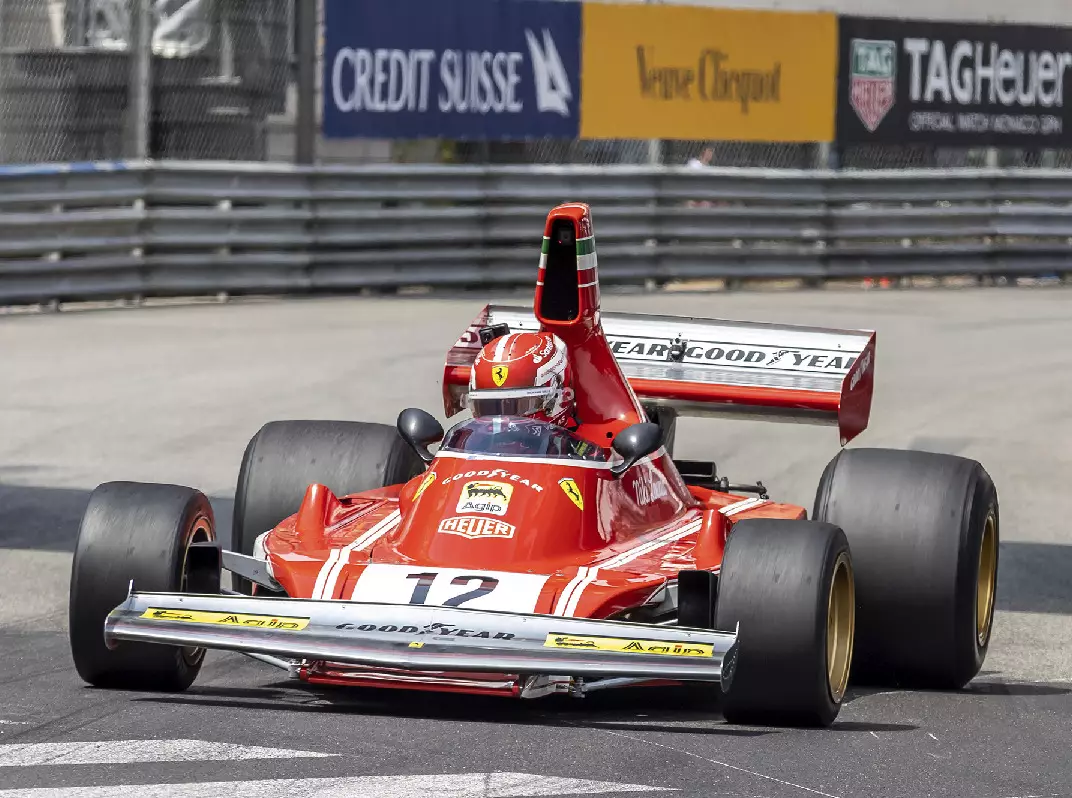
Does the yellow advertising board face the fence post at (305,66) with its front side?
no

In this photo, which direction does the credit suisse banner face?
toward the camera

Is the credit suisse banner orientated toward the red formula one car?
yes

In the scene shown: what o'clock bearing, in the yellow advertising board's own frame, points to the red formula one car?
The red formula one car is roughly at 12 o'clock from the yellow advertising board.

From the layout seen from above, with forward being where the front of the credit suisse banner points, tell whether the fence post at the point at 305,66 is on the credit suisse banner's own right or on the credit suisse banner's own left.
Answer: on the credit suisse banner's own right

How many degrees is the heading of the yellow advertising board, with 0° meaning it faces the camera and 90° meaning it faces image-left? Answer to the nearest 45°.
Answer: approximately 0°

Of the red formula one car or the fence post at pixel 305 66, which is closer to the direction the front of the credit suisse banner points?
the red formula one car

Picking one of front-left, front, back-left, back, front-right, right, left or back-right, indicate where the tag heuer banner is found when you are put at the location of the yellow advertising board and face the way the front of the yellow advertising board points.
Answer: back-left

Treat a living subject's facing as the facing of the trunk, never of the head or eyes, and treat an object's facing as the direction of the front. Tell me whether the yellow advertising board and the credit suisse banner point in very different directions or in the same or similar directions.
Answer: same or similar directions

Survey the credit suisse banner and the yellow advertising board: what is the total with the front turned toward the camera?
2

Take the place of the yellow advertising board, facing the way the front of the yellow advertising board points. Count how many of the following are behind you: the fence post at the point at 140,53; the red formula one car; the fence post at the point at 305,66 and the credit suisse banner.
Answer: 0

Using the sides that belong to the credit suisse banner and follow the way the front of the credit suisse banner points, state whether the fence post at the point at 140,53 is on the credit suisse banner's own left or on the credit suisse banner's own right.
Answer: on the credit suisse banner's own right
